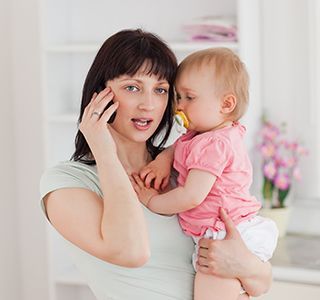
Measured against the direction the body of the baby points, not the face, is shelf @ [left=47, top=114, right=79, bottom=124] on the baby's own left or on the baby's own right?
on the baby's own right

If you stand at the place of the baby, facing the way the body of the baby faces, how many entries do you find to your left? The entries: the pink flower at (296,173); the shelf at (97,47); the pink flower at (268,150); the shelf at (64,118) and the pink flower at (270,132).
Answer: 0

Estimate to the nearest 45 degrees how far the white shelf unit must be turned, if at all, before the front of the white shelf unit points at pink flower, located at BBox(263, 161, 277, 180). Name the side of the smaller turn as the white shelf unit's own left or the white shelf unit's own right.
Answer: approximately 90° to the white shelf unit's own left

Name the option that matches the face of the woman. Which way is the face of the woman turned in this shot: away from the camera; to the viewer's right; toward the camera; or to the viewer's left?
toward the camera

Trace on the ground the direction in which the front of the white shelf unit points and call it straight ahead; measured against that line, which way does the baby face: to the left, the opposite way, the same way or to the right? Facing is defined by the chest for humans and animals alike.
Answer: to the right

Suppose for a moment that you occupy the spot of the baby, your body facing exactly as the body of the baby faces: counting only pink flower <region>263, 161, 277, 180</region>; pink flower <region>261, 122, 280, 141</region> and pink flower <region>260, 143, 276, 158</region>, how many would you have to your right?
3

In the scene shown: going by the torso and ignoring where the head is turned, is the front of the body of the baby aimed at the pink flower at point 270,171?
no

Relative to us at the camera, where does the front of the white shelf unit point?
facing the viewer

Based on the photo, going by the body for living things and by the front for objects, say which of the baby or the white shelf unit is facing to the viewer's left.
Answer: the baby

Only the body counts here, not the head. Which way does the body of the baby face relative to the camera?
to the viewer's left

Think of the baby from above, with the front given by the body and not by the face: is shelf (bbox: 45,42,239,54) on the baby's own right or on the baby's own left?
on the baby's own right

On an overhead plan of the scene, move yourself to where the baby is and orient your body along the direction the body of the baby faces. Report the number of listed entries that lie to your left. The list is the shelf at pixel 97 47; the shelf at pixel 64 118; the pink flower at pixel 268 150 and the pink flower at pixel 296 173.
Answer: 0

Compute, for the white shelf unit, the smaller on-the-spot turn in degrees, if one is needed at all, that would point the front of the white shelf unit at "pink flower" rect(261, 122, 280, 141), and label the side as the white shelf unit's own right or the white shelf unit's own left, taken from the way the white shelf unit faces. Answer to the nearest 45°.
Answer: approximately 90° to the white shelf unit's own left

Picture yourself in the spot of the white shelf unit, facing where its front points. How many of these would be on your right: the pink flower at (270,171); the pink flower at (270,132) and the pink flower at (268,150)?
0

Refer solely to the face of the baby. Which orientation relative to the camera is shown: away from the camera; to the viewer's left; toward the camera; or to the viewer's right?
to the viewer's left

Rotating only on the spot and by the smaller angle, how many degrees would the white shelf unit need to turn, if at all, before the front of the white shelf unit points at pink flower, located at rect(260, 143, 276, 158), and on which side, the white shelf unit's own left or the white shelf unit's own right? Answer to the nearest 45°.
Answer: approximately 90° to the white shelf unit's own left

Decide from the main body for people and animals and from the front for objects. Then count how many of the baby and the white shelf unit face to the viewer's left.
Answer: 1
